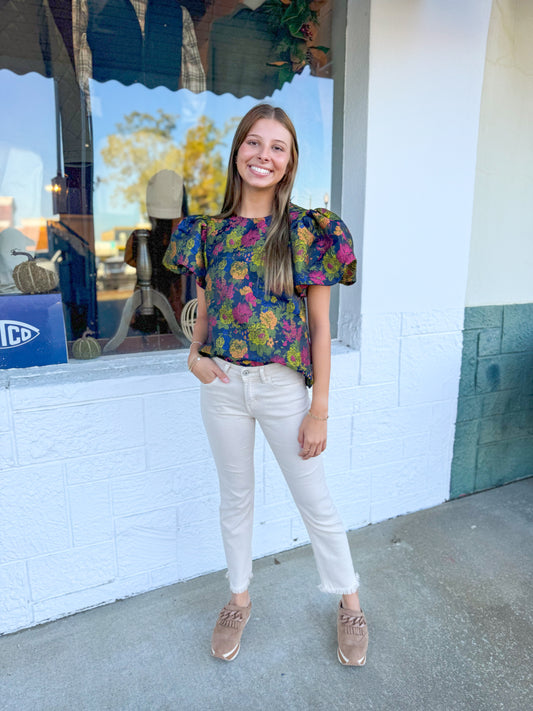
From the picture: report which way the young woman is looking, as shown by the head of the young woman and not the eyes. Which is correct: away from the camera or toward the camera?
toward the camera

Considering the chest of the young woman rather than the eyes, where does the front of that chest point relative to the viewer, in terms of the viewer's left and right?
facing the viewer

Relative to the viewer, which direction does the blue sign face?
toward the camera

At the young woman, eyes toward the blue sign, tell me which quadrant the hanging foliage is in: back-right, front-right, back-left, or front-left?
front-right

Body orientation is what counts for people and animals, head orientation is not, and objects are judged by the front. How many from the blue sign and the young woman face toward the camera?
2

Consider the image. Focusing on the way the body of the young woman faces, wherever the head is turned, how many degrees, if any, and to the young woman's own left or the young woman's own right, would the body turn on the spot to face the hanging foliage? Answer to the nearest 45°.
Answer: approximately 180°

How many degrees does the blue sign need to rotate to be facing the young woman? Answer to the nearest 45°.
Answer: approximately 45° to its left

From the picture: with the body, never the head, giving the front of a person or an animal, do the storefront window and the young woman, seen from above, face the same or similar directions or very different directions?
same or similar directions

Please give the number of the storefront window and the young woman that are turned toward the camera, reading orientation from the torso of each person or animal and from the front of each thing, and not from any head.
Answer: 2
